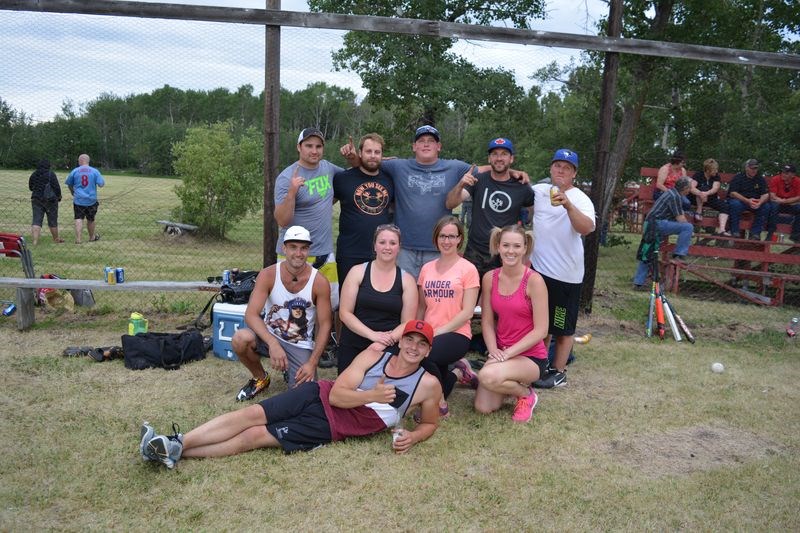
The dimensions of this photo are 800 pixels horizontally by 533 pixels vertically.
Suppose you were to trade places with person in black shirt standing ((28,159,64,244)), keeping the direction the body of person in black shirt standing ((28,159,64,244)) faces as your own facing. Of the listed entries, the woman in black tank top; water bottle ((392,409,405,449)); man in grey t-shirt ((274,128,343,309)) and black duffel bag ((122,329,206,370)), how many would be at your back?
4

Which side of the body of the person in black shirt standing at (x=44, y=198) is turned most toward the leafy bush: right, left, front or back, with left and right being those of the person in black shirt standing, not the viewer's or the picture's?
right

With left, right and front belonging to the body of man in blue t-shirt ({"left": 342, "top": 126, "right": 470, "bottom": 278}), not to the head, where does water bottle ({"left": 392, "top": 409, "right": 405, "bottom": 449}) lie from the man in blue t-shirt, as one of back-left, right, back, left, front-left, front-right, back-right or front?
front

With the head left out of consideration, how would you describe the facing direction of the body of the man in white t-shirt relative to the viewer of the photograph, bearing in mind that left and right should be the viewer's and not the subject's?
facing the viewer and to the left of the viewer

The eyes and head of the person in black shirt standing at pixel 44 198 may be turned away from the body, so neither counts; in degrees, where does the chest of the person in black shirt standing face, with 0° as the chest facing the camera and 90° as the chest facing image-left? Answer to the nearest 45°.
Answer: approximately 180°

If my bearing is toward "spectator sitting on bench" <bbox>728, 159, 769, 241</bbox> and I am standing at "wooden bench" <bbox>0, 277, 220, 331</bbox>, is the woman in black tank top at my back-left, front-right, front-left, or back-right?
front-right

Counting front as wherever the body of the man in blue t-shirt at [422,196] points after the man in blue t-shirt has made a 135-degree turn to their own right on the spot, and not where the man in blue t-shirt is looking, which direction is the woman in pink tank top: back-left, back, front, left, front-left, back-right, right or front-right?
back

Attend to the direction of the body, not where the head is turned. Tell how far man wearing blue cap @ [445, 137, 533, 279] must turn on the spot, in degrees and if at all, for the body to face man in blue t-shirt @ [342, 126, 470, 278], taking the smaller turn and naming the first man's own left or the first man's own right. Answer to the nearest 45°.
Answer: approximately 90° to the first man's own right

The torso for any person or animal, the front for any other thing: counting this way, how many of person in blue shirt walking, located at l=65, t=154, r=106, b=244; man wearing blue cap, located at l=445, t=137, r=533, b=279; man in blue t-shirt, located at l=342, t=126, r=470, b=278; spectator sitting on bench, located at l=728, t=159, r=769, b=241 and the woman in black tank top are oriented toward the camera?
4

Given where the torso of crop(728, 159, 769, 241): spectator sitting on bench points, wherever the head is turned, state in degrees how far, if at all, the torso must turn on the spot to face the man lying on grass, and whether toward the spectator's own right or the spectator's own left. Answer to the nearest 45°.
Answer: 0° — they already face them

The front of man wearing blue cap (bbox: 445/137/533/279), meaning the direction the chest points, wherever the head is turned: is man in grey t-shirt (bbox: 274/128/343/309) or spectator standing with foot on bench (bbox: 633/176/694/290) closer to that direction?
the man in grey t-shirt

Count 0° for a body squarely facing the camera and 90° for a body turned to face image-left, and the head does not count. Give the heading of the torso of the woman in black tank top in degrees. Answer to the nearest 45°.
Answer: approximately 0°

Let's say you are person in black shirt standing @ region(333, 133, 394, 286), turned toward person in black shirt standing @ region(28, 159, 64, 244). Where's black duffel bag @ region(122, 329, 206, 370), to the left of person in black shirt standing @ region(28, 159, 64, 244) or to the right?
left

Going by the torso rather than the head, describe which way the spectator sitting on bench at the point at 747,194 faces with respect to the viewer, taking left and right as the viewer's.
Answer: facing the viewer

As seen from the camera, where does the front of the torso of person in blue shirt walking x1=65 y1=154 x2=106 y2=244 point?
away from the camera
